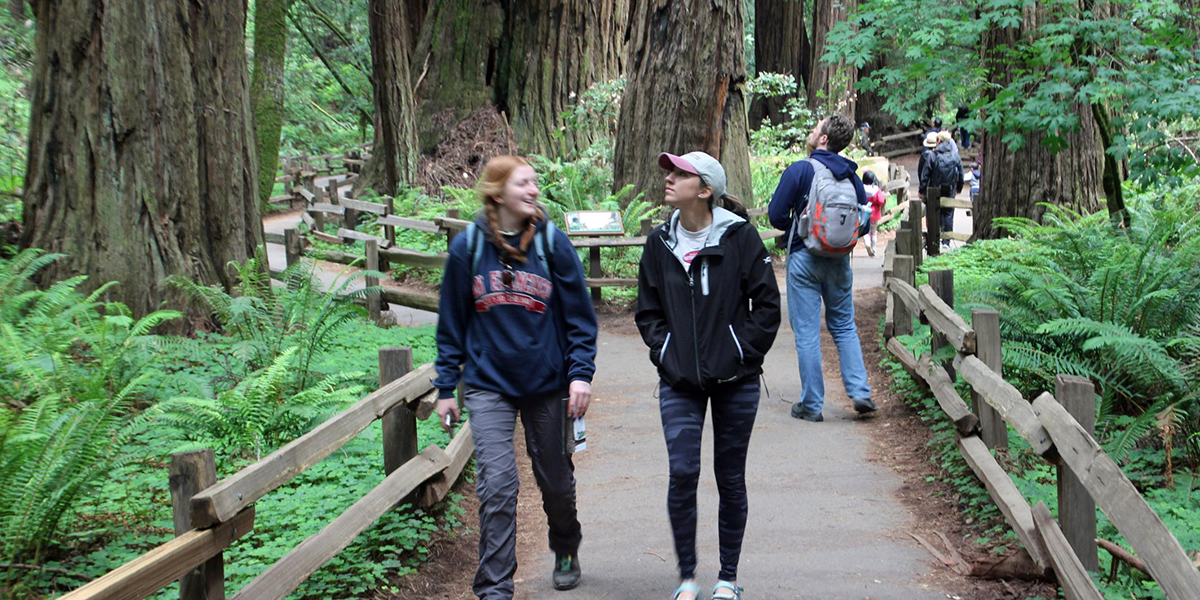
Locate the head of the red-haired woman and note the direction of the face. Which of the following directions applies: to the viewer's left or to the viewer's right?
to the viewer's right

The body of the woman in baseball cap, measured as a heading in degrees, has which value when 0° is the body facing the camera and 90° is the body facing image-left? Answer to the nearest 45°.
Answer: approximately 0°

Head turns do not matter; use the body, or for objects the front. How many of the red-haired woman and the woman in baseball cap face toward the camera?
2

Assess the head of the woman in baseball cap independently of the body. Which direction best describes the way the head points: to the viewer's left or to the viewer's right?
to the viewer's left

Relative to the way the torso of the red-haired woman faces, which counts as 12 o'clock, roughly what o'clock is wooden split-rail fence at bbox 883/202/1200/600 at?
The wooden split-rail fence is roughly at 9 o'clock from the red-haired woman.

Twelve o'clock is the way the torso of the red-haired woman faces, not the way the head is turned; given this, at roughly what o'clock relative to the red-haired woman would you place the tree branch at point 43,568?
The tree branch is roughly at 3 o'clock from the red-haired woman.

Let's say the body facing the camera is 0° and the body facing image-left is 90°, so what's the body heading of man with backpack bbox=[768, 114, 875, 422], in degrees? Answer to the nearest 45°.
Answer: approximately 135°

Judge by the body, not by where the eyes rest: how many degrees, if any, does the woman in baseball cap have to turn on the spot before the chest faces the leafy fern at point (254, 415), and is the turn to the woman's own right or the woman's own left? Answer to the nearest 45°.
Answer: approximately 135° to the woman's own right

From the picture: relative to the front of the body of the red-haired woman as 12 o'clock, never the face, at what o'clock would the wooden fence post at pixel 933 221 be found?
The wooden fence post is roughly at 7 o'clock from the red-haired woman.

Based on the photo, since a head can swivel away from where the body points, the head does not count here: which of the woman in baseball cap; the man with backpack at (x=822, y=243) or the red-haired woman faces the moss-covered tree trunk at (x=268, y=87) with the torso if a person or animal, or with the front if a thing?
the man with backpack

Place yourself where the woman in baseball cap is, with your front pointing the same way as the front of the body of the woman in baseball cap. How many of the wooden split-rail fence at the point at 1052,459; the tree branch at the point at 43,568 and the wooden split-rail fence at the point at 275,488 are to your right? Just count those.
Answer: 2
